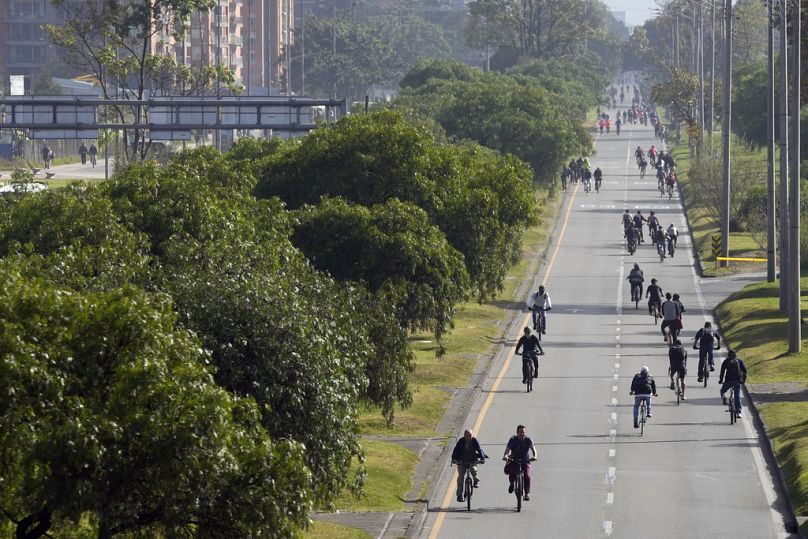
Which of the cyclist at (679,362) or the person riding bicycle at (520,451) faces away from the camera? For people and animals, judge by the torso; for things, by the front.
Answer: the cyclist

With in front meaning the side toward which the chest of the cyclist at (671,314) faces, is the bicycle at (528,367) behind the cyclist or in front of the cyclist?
behind

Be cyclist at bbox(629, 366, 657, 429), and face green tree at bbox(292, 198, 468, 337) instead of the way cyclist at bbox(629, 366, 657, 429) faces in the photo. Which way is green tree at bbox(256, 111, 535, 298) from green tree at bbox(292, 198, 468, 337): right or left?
right

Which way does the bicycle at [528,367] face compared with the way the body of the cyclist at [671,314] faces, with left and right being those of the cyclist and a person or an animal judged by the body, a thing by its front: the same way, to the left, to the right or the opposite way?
the opposite way

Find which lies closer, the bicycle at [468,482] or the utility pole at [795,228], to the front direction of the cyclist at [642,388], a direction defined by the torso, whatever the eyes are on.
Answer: the utility pole

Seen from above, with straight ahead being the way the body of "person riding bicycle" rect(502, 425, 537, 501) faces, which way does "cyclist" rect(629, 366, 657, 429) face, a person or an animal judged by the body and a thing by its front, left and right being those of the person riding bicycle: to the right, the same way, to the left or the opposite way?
the opposite way

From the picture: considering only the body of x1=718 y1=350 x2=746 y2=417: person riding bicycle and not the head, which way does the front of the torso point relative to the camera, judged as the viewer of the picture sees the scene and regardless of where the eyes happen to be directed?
away from the camera

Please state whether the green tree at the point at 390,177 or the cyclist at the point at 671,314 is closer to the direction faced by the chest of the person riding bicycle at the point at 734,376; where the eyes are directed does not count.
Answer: the cyclist

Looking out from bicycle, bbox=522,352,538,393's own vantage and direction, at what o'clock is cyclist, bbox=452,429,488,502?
The cyclist is roughly at 12 o'clock from the bicycle.

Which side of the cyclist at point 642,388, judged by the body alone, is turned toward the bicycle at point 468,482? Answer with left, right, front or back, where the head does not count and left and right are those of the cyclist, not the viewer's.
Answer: back

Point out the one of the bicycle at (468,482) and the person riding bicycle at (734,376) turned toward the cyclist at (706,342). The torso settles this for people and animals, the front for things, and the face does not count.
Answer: the person riding bicycle

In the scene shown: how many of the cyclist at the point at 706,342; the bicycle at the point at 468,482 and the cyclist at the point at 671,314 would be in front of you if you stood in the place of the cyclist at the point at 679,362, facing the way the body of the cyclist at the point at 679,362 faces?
2

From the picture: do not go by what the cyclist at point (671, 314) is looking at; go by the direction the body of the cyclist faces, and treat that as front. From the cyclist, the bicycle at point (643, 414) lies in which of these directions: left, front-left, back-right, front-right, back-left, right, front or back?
back

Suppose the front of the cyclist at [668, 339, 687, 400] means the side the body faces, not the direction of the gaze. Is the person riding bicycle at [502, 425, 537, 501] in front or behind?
behind
